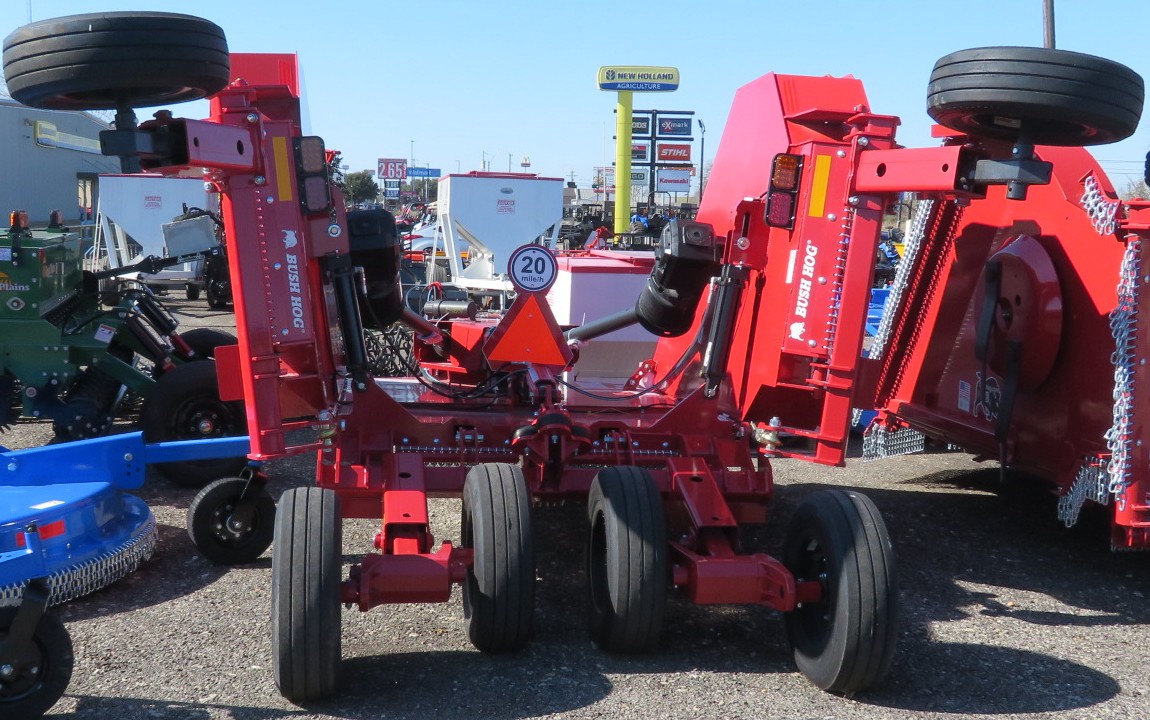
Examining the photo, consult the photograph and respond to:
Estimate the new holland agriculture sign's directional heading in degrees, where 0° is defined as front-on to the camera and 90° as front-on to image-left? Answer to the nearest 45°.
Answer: approximately 0°

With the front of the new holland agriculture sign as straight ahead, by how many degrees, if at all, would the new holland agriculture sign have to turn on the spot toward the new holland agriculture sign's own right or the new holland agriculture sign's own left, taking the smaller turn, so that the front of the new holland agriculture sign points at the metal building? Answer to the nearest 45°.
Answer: approximately 90° to the new holland agriculture sign's own right

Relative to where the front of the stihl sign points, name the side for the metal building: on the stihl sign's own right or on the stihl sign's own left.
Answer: on the stihl sign's own right

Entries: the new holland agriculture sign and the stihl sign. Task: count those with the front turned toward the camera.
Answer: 2
